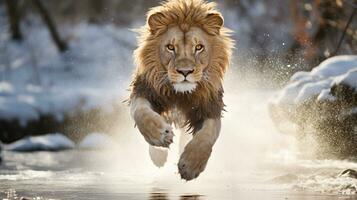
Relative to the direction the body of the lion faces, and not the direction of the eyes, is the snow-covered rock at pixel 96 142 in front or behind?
behind

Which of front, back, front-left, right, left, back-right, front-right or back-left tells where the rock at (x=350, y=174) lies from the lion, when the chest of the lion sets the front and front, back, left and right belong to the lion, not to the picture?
left

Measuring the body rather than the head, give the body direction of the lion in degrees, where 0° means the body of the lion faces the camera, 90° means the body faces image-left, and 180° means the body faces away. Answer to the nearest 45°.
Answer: approximately 0°

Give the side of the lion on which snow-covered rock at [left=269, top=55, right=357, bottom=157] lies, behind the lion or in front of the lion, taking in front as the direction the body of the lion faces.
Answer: behind

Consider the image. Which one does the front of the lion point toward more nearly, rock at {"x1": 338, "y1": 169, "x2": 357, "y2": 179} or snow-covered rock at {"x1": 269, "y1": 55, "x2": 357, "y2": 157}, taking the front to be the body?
the rock

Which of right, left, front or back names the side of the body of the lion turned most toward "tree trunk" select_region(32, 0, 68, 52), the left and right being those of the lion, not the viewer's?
back

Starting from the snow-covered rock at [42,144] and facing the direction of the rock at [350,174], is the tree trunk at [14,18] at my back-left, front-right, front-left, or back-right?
back-left
